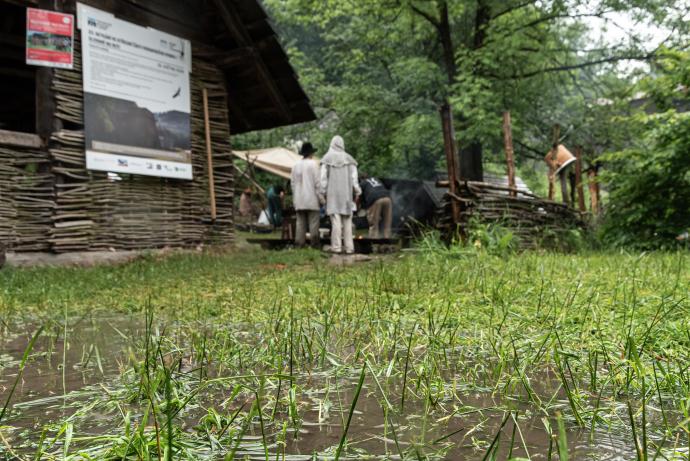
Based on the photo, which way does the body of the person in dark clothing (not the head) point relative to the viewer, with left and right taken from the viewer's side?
facing away from the viewer and to the left of the viewer

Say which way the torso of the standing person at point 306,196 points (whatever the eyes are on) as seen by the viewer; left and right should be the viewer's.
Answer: facing away from the viewer

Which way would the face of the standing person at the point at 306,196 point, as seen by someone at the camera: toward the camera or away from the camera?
away from the camera

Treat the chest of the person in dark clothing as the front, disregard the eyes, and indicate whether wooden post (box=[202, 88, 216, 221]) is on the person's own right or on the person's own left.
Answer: on the person's own left

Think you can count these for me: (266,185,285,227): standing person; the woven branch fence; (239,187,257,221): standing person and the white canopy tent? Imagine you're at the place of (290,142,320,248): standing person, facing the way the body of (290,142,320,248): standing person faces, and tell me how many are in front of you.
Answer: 3

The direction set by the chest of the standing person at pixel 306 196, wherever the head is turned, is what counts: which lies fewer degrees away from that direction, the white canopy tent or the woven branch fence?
the white canopy tent

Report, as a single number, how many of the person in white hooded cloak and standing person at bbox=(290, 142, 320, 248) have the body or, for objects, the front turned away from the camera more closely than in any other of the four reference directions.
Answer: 2

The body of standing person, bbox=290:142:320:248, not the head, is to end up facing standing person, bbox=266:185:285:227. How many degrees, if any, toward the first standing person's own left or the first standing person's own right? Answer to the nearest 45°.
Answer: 0° — they already face them

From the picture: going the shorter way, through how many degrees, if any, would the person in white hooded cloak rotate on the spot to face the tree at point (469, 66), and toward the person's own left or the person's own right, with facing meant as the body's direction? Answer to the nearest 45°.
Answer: approximately 45° to the person's own right

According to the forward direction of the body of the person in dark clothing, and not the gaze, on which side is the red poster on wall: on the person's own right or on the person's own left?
on the person's own left

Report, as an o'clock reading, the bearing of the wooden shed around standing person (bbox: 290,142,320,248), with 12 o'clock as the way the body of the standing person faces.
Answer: The wooden shed is roughly at 8 o'clock from the standing person.

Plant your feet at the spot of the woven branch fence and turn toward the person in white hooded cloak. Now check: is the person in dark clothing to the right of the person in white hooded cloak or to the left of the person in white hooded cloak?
right

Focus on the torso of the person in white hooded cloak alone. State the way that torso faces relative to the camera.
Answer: away from the camera

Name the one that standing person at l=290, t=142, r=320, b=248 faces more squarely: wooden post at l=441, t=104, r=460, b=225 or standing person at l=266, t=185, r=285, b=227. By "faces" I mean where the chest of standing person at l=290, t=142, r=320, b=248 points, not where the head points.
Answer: the standing person
